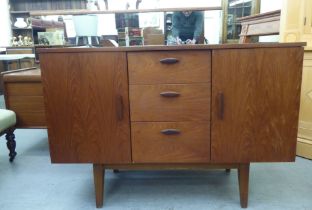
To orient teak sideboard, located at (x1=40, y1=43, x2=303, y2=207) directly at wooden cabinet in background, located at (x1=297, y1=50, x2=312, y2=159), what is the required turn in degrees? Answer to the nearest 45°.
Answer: approximately 135° to its left

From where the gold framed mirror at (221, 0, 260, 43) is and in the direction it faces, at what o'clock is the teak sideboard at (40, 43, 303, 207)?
The teak sideboard is roughly at 12 o'clock from the gold framed mirror.

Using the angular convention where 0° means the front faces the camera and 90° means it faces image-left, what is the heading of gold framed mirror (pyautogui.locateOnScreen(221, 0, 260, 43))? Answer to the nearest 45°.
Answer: approximately 0°

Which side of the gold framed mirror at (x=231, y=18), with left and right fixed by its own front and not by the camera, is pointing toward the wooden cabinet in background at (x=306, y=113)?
front

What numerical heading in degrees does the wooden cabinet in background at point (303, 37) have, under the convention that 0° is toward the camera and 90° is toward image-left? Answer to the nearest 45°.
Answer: approximately 45°

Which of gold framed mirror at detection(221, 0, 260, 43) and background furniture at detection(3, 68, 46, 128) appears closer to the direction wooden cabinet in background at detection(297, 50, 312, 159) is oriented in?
the background furniture

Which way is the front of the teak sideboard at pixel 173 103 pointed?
toward the camera

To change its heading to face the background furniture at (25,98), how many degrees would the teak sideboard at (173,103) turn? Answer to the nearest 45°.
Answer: approximately 135° to its right

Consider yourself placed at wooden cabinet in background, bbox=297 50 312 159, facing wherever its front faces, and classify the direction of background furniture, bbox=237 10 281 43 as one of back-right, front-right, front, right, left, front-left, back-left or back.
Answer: right

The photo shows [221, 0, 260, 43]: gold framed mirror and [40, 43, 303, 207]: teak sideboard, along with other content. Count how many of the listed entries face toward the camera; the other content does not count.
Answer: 2
